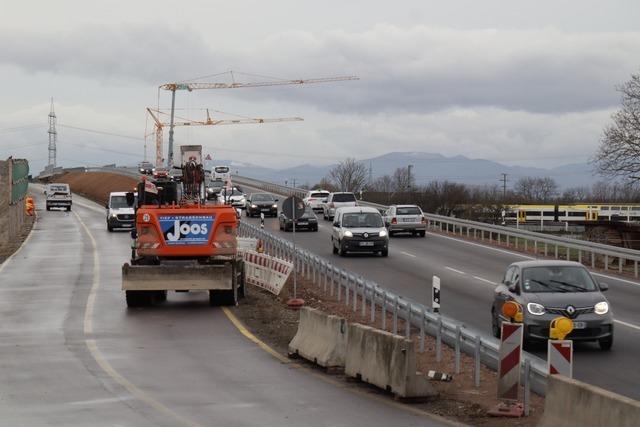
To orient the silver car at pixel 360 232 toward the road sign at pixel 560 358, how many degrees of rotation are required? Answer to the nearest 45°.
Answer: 0° — it already faces it

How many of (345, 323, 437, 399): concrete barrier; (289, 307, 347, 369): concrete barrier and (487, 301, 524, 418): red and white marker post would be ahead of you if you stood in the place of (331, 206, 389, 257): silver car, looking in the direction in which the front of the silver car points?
3

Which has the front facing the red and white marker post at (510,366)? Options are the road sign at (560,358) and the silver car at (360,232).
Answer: the silver car

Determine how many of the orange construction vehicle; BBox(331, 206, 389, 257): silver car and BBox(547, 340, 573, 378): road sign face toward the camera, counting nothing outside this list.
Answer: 2

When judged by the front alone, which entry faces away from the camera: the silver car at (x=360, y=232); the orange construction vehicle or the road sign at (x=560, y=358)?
the orange construction vehicle

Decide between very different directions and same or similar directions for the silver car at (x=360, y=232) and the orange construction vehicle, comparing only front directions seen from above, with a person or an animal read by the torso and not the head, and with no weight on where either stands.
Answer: very different directions

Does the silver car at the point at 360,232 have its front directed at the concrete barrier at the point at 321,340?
yes

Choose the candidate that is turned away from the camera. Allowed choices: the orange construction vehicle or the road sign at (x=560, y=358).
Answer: the orange construction vehicle

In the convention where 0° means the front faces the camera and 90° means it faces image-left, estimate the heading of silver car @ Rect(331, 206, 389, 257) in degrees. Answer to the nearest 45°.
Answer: approximately 0°

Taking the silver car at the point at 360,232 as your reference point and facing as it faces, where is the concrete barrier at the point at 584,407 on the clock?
The concrete barrier is roughly at 12 o'clock from the silver car.

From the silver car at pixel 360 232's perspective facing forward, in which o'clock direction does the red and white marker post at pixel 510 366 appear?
The red and white marker post is roughly at 12 o'clock from the silver car.

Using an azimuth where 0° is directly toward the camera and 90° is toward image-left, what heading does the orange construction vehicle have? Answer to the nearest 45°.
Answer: approximately 180°

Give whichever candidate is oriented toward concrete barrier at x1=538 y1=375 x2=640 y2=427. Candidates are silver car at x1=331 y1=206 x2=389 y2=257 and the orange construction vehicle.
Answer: the silver car

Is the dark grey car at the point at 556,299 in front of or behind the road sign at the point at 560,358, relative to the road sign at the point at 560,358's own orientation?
behind

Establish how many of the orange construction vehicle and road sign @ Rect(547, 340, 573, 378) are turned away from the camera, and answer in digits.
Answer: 1
